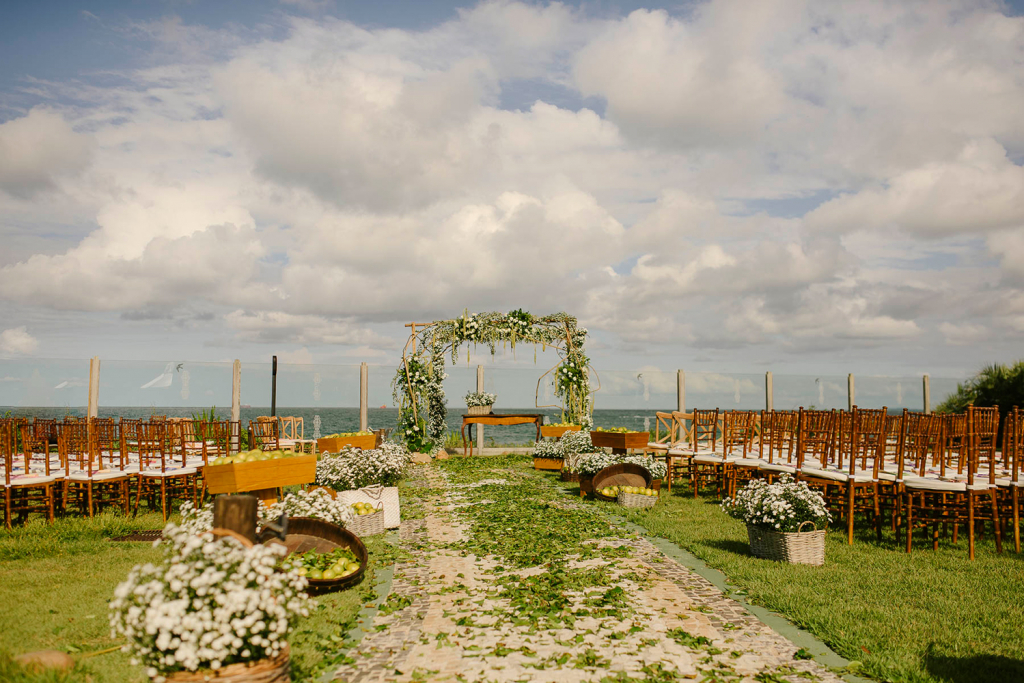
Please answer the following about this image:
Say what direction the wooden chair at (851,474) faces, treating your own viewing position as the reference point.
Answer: facing away from the viewer and to the left of the viewer

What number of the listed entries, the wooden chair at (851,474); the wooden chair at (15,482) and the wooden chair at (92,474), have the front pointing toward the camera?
0

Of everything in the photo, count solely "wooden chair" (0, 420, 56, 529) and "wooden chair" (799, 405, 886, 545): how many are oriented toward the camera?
0

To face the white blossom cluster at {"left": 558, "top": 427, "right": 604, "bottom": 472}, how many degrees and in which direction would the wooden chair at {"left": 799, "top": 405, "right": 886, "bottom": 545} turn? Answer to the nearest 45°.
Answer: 0° — it already faces it

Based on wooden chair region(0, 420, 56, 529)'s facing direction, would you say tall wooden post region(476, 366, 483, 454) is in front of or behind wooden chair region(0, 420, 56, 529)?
in front

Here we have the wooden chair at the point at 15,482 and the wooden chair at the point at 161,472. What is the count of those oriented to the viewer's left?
0

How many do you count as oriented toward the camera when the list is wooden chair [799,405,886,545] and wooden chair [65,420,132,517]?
0

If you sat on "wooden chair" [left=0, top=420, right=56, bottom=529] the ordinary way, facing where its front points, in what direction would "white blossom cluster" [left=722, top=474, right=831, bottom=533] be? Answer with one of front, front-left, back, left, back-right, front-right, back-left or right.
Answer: right

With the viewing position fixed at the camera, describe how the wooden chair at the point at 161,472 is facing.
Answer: facing away from the viewer and to the right of the viewer

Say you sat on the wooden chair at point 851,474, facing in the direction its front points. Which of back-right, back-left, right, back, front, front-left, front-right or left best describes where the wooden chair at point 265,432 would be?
front-left

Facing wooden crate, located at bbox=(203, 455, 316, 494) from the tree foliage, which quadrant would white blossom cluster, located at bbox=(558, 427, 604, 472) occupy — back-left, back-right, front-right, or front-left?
front-right

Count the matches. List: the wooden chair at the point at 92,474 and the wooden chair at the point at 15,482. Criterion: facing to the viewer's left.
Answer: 0

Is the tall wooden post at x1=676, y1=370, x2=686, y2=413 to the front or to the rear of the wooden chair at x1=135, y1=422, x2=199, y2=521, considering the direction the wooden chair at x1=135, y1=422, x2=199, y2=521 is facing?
to the front
